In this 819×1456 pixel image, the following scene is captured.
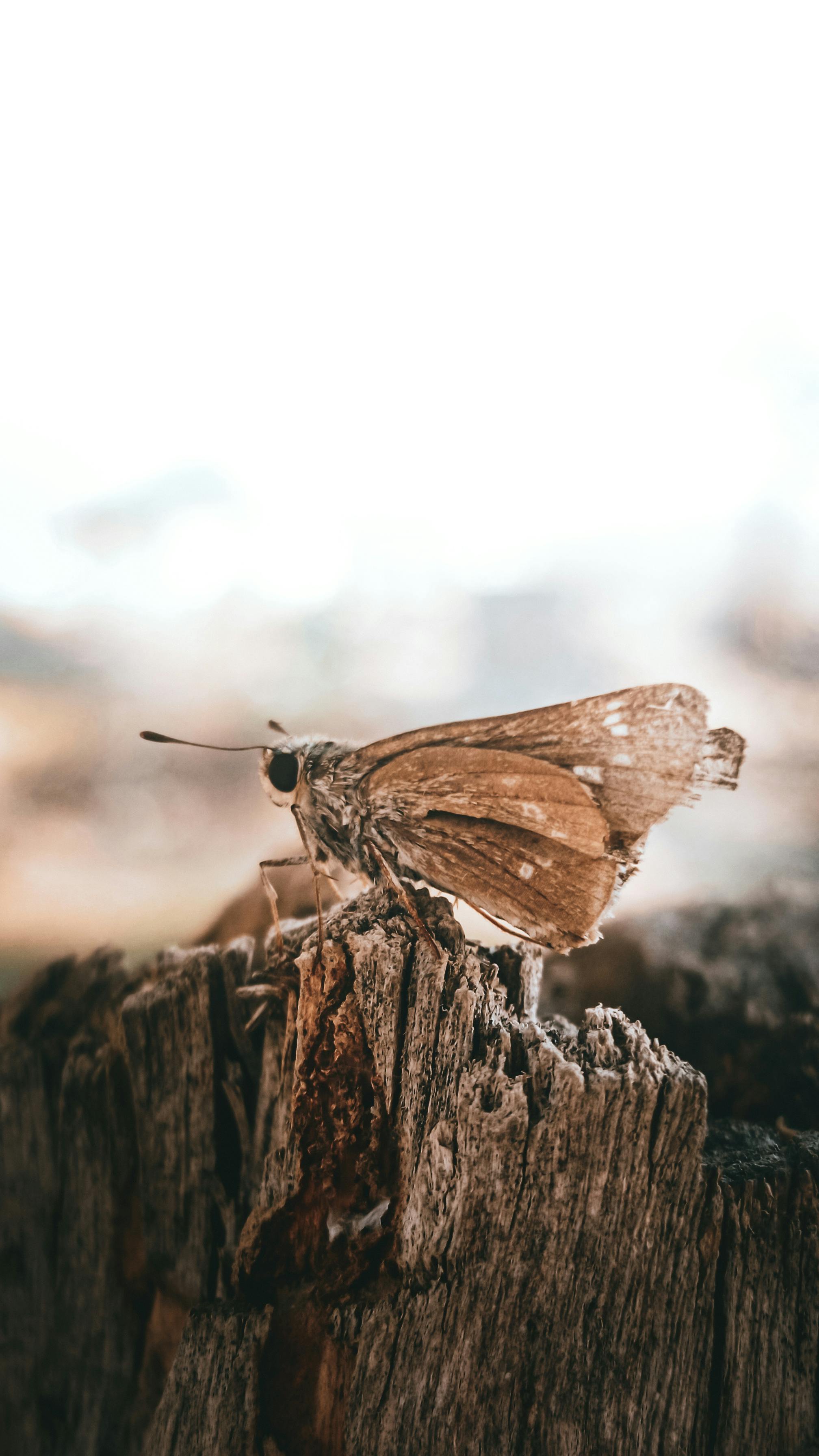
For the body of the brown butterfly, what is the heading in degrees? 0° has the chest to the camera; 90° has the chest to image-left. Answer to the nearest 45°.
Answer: approximately 90°
